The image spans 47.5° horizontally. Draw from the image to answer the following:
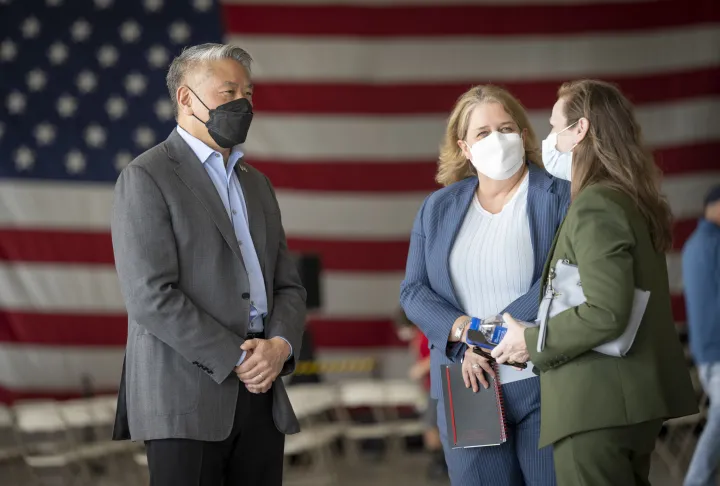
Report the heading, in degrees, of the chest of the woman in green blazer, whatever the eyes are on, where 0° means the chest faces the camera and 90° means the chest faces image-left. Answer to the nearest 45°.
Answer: approximately 90°

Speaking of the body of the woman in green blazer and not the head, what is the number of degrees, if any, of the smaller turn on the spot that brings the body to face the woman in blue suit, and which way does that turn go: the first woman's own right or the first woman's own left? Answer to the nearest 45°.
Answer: approximately 45° to the first woman's own right

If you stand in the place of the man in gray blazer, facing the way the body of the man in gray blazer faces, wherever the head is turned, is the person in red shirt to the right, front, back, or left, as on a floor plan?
left

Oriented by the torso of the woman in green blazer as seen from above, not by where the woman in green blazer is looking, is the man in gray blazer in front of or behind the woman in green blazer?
in front

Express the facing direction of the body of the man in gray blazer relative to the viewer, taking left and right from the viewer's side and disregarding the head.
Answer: facing the viewer and to the right of the viewer

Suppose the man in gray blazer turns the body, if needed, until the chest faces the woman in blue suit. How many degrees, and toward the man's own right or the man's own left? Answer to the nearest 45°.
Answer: approximately 45° to the man's own left

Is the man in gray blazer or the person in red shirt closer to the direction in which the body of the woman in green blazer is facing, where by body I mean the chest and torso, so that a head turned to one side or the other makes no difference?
the man in gray blazer

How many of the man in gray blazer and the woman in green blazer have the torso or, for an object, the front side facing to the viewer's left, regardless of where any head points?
1

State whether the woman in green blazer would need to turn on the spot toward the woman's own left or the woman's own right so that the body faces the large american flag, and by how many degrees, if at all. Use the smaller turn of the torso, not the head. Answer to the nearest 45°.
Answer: approximately 45° to the woman's own right

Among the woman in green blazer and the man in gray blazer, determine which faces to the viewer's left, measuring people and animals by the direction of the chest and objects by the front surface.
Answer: the woman in green blazer

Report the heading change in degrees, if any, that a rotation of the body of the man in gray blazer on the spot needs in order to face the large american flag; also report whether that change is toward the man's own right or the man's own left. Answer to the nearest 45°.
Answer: approximately 135° to the man's own left

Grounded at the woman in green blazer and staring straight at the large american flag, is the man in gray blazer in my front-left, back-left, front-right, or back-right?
front-left

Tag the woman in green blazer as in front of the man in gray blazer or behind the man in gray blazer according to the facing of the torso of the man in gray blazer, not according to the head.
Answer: in front
